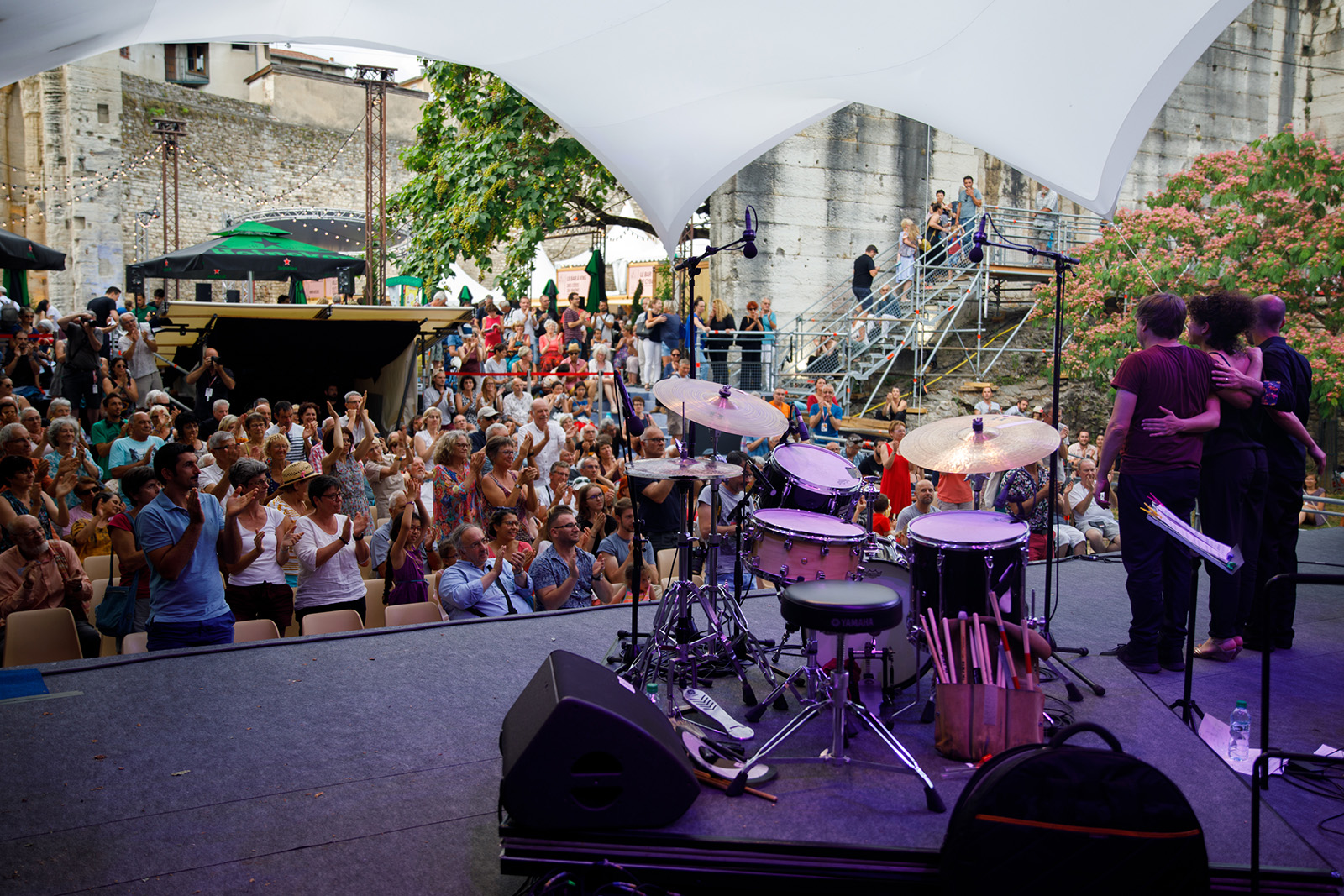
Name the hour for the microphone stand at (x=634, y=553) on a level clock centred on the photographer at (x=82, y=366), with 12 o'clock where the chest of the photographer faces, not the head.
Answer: The microphone stand is roughly at 1 o'clock from the photographer.

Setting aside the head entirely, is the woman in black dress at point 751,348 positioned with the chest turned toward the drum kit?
yes

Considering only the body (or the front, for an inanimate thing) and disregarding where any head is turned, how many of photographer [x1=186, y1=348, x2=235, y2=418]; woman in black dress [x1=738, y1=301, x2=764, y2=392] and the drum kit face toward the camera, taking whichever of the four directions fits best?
2

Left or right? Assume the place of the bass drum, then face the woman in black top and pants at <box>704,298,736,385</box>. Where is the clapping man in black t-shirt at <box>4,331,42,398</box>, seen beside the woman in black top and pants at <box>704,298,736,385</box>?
left

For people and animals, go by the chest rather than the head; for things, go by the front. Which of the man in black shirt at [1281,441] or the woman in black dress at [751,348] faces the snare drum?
the woman in black dress

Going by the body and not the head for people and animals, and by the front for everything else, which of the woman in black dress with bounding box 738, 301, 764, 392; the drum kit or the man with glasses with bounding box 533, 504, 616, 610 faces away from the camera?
the drum kit

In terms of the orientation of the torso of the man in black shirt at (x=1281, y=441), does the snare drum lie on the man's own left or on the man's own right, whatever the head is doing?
on the man's own left

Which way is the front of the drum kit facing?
away from the camera

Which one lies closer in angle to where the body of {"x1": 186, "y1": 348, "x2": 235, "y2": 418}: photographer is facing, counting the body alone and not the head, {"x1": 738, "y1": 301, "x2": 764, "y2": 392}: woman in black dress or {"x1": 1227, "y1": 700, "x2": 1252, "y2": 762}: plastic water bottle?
the plastic water bottle

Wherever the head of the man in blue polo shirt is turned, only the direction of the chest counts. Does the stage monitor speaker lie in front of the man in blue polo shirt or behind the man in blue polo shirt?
in front

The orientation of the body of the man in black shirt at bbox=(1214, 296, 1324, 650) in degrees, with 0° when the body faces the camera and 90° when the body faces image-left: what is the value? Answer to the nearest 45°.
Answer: approximately 135°
